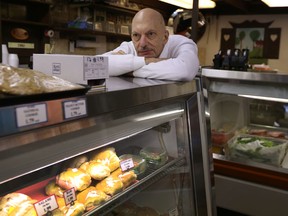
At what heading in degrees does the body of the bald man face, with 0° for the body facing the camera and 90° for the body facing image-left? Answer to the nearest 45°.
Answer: approximately 45°

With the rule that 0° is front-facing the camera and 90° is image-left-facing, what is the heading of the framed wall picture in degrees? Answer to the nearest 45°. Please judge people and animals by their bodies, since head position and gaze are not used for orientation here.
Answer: approximately 0°

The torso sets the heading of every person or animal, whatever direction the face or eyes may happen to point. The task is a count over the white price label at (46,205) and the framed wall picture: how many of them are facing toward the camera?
2

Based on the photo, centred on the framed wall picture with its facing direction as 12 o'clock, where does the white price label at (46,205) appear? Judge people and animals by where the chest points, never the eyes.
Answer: The white price label is roughly at 12 o'clock from the framed wall picture.

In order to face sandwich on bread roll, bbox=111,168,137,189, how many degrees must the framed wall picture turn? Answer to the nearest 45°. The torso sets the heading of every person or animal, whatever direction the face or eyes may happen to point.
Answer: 0° — it already faces it

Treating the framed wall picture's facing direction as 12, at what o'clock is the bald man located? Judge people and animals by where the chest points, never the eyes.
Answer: The bald man is roughly at 12 o'clock from the framed wall picture.

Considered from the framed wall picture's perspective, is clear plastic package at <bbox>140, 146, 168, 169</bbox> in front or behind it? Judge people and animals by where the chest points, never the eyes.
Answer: in front
